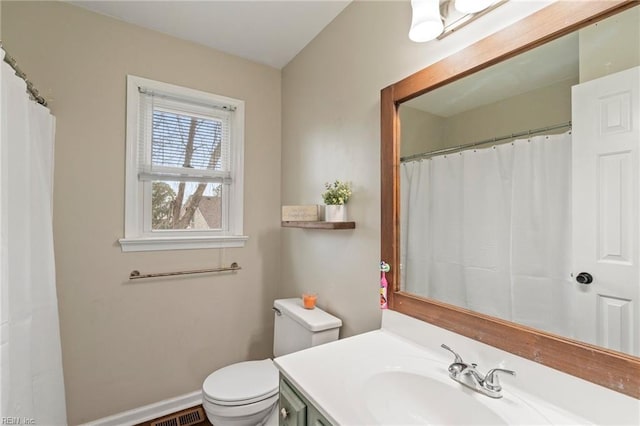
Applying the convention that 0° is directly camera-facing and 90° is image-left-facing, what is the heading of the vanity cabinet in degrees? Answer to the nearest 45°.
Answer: approximately 45°

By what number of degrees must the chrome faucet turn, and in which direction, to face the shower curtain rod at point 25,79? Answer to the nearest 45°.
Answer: approximately 45° to its right

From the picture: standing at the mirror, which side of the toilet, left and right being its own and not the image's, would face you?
left

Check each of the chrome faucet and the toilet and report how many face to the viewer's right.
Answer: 0

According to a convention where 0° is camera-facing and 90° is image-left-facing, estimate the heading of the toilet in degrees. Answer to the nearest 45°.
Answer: approximately 45°

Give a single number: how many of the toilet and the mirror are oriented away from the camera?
0

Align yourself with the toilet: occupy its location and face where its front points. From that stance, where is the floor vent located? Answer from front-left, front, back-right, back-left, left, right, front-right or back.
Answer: right

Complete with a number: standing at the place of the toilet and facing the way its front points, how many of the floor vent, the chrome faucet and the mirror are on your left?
2
